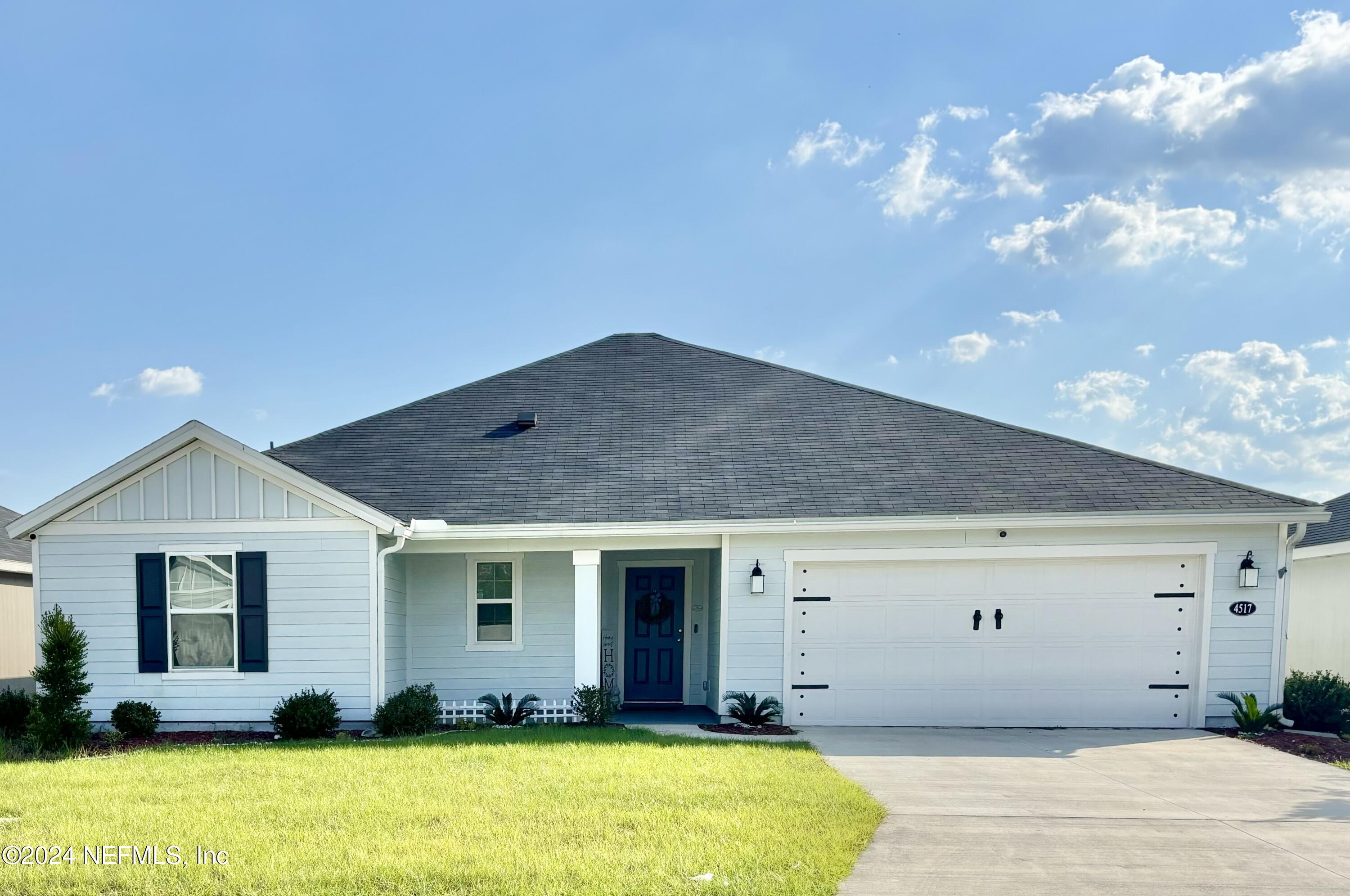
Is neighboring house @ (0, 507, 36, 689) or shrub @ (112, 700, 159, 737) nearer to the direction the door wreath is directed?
the shrub

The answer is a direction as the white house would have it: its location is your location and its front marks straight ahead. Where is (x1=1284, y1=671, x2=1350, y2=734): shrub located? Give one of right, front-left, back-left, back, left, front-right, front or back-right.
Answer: left

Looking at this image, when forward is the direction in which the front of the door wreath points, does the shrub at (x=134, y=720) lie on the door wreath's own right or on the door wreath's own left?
on the door wreath's own right

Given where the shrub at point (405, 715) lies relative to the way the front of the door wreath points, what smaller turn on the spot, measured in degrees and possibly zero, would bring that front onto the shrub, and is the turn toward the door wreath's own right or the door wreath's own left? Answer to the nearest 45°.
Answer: approximately 45° to the door wreath's own right

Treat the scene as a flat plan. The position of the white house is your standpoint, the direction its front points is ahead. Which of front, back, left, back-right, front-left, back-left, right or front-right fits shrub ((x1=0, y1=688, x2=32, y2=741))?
right

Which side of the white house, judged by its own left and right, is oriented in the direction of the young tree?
right

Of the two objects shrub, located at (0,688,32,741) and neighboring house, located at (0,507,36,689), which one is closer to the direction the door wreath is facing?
the shrub

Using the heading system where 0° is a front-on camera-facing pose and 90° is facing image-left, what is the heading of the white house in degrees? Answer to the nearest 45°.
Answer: approximately 0°

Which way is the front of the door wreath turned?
toward the camera
